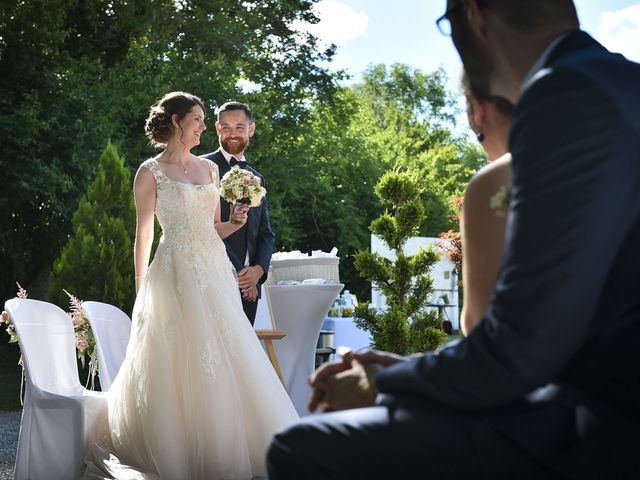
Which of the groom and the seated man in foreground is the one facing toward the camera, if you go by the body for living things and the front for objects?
the groom

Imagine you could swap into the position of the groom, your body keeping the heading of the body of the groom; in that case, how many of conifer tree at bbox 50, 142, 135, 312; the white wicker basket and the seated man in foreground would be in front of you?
1

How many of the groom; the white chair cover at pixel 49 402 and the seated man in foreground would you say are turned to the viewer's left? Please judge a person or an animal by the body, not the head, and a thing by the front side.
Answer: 1

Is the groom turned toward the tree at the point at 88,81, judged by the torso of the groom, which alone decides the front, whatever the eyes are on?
no

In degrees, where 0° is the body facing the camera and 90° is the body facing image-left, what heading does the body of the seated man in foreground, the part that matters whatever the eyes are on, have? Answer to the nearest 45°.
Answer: approximately 90°

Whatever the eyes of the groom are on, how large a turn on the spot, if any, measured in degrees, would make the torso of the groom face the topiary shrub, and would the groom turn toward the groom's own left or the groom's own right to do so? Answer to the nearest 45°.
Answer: approximately 135° to the groom's own left

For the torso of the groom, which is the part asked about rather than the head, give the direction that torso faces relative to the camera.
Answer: toward the camera

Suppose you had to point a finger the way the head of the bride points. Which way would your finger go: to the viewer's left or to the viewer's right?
to the viewer's right

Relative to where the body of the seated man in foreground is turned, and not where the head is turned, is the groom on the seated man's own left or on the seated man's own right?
on the seated man's own right

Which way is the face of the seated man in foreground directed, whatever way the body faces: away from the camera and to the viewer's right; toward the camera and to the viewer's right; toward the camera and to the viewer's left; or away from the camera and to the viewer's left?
away from the camera and to the viewer's left

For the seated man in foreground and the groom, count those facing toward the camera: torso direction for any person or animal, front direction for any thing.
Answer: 1
